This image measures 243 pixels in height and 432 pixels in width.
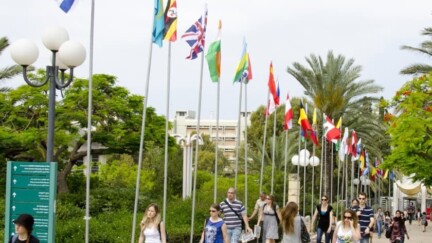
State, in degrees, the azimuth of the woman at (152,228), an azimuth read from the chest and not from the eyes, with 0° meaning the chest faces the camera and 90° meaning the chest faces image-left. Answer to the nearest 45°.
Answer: approximately 45°

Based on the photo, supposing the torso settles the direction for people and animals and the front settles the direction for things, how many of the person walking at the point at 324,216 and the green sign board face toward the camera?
2

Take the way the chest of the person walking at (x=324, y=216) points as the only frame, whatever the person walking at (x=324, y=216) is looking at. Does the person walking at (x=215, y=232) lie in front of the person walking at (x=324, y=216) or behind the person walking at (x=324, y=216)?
in front

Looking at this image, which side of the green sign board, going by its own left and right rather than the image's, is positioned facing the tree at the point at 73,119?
back

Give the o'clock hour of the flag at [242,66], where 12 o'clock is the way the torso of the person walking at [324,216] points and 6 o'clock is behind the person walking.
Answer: The flag is roughly at 5 o'clock from the person walking.

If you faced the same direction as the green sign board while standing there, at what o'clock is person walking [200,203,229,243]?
The person walking is roughly at 8 o'clock from the green sign board.

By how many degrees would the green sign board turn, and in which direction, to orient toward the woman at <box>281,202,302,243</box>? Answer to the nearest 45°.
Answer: approximately 90° to its left

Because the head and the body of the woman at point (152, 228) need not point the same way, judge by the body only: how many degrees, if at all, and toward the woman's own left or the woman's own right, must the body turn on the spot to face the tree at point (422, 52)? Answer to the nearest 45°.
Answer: approximately 180°

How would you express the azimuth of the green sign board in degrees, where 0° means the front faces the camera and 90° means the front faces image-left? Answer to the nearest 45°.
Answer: approximately 0°

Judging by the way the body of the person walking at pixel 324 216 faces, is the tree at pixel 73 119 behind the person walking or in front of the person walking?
behind

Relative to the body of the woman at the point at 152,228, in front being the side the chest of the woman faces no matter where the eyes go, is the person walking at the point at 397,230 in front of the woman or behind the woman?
behind

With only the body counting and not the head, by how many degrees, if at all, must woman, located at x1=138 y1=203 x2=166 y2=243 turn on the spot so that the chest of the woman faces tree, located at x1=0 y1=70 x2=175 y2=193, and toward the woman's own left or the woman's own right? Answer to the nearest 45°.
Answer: approximately 135° to the woman's own right
